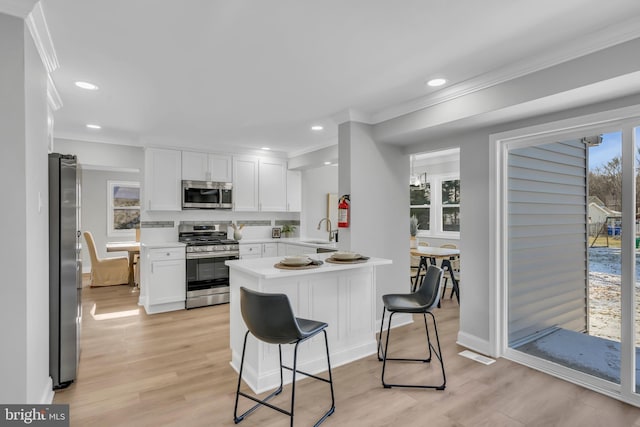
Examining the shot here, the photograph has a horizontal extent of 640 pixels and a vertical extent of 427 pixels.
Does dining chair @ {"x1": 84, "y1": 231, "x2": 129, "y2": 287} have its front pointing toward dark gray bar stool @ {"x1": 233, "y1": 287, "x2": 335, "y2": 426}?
no

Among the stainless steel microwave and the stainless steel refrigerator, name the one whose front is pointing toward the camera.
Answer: the stainless steel microwave

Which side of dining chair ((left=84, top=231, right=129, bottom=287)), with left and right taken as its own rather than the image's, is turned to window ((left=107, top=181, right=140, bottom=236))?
left

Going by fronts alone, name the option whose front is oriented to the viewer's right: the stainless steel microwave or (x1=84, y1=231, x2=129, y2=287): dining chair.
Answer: the dining chair

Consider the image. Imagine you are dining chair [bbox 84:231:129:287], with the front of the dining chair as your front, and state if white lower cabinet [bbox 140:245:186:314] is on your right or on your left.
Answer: on your right

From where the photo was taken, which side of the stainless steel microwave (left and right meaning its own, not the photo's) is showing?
front

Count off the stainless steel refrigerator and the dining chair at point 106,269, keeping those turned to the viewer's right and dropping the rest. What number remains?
2

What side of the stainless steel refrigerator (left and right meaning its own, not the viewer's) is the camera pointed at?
right

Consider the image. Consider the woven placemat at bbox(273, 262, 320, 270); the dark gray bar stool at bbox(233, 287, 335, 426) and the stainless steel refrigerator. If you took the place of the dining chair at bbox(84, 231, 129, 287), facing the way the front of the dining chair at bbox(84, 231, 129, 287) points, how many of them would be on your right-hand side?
3

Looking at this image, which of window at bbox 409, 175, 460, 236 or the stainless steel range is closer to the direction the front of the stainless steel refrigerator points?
the window

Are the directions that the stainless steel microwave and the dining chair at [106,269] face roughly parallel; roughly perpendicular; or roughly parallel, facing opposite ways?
roughly perpendicular

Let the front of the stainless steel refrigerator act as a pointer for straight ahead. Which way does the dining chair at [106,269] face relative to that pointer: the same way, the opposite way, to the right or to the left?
the same way

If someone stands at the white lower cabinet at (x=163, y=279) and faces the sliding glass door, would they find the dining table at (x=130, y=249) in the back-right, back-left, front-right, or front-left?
back-left

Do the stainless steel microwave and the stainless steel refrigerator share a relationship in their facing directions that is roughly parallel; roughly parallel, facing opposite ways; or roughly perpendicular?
roughly perpendicular

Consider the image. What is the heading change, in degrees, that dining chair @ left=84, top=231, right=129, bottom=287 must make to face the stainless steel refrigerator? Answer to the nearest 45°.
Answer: approximately 90° to its right

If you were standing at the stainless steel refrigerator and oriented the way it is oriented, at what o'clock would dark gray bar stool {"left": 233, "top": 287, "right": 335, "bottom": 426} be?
The dark gray bar stool is roughly at 2 o'clock from the stainless steel refrigerator.

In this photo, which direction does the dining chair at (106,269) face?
to the viewer's right
